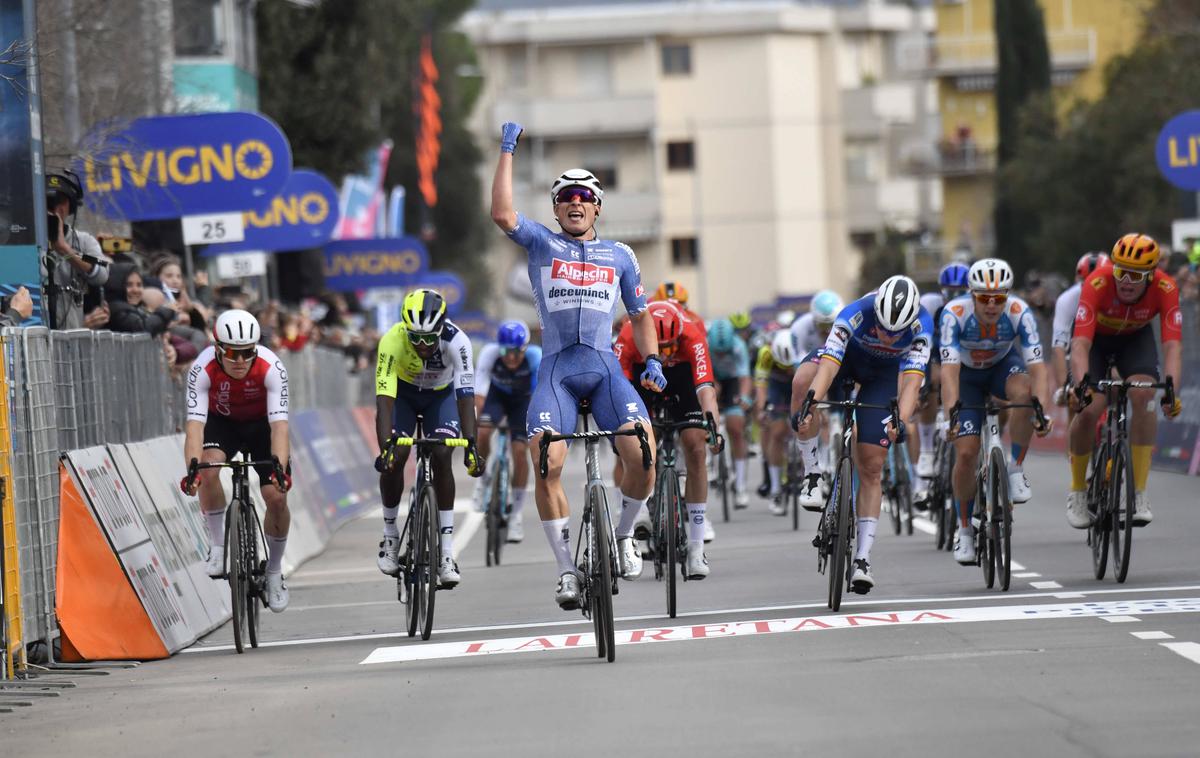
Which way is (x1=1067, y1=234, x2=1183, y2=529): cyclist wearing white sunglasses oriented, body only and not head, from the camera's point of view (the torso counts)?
toward the camera

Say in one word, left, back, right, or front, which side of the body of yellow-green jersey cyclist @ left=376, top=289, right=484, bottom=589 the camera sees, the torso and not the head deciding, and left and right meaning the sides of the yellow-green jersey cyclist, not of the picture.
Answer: front

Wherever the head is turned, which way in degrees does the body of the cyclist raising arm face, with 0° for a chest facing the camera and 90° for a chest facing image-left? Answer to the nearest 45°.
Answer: approximately 0°

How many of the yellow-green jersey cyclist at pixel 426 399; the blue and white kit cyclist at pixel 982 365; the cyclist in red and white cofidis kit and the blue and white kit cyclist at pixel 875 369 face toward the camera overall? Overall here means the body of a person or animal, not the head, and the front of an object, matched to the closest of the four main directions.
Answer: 4

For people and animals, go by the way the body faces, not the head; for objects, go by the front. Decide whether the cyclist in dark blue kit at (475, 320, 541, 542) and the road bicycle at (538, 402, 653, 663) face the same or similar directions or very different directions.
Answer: same or similar directions

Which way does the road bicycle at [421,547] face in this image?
toward the camera

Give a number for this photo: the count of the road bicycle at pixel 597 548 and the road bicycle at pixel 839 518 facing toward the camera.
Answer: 2

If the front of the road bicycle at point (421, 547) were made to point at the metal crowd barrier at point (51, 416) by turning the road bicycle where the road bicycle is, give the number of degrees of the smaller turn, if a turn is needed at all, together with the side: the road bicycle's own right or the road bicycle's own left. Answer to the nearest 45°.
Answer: approximately 90° to the road bicycle's own right

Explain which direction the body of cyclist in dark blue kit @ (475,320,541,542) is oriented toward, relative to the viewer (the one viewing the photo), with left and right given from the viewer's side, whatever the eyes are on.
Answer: facing the viewer

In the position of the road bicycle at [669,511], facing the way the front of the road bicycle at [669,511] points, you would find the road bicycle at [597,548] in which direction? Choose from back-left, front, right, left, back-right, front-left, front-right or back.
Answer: front

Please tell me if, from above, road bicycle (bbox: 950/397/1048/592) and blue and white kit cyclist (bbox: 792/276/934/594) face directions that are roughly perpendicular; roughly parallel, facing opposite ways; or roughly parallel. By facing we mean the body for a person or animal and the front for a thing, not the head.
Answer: roughly parallel

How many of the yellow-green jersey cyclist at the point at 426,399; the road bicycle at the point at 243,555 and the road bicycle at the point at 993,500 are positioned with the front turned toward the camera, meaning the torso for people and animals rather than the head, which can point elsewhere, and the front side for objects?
3

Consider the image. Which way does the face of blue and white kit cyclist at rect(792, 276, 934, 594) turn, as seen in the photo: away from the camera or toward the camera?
toward the camera

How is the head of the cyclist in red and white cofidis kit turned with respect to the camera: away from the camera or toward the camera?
toward the camera
